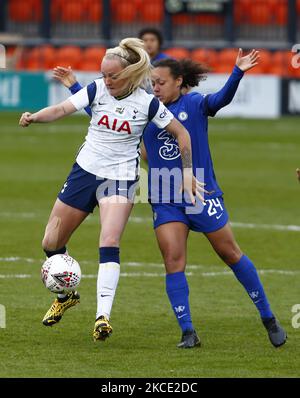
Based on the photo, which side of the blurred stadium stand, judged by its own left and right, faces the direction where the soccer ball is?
front

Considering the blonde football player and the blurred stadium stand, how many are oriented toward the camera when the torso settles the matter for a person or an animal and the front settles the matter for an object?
2

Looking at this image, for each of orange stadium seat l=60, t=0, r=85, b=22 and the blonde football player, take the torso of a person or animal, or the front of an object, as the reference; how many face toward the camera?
2

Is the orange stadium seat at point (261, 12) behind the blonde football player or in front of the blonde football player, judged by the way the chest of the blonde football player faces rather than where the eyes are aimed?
behind

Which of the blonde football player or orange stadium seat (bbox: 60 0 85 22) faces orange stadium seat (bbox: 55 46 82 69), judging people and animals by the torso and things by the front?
orange stadium seat (bbox: 60 0 85 22)

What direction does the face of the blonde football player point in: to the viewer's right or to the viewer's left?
to the viewer's left

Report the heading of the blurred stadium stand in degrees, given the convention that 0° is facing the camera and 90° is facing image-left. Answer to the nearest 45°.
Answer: approximately 0°

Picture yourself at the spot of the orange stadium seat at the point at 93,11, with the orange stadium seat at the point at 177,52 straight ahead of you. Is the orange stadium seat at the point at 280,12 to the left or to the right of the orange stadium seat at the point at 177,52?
left

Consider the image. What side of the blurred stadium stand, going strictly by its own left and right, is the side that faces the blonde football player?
front
